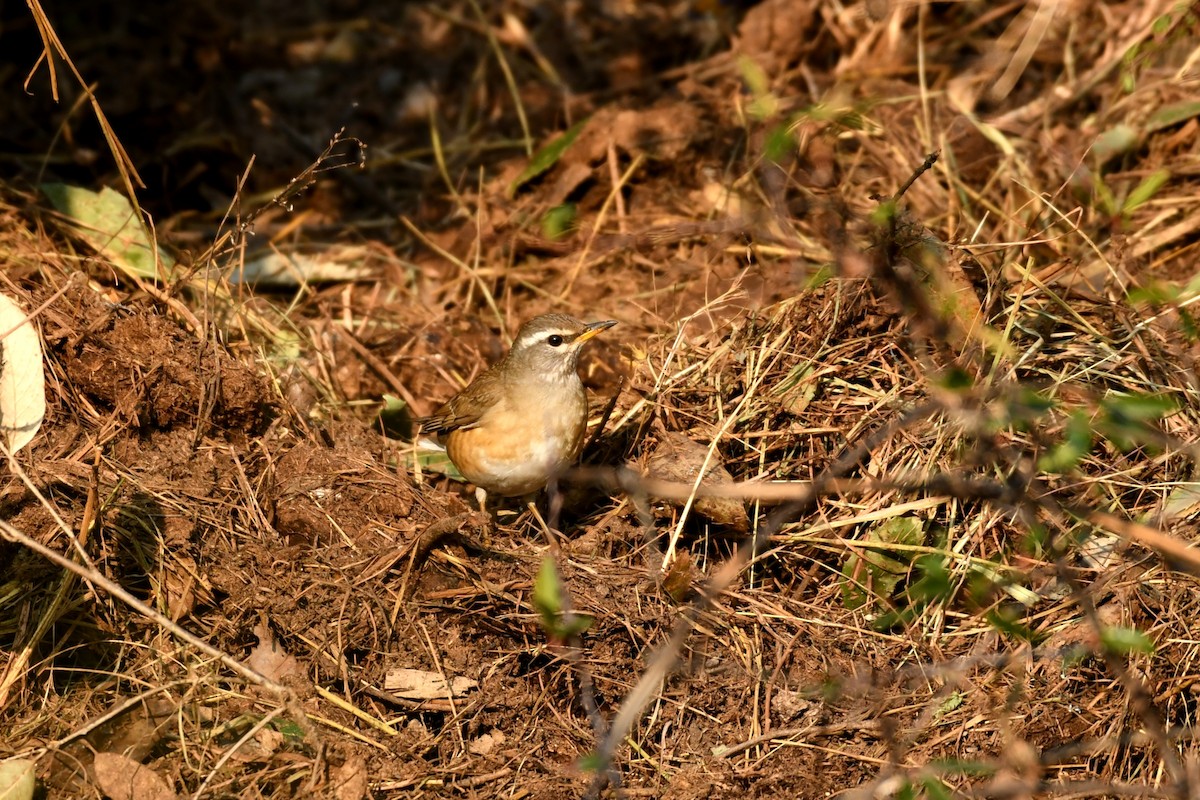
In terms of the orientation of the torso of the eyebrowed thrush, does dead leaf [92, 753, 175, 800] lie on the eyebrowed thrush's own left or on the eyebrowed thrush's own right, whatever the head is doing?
on the eyebrowed thrush's own right

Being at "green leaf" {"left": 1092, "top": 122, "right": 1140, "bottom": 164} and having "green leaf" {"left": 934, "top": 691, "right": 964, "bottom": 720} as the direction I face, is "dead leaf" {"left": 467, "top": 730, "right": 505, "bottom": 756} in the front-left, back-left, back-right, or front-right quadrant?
front-right

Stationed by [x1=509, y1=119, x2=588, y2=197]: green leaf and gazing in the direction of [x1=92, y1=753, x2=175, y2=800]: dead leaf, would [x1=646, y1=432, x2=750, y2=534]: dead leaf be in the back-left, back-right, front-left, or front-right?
front-left

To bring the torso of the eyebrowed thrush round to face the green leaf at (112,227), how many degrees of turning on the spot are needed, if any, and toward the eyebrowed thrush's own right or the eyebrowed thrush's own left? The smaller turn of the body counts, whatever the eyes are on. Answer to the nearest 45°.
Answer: approximately 180°

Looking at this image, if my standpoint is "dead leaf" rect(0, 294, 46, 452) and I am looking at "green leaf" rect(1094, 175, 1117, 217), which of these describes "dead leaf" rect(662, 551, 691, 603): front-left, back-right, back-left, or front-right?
front-right

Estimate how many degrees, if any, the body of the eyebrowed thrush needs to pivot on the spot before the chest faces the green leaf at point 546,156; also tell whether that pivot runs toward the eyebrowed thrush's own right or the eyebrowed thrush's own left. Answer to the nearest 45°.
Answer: approximately 135° to the eyebrowed thrush's own left

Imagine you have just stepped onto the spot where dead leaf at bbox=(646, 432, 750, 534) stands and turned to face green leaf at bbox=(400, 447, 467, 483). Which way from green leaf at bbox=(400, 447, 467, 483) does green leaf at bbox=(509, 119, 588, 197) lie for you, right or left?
right

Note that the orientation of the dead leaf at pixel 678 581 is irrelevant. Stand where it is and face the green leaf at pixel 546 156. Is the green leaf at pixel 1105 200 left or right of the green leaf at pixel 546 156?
right

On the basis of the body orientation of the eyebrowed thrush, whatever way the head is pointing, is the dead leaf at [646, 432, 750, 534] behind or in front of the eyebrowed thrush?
in front

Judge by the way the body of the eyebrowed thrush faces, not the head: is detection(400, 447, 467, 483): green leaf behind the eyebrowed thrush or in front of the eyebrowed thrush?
behind

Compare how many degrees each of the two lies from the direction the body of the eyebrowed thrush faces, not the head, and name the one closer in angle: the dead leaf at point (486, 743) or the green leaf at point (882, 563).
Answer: the green leaf

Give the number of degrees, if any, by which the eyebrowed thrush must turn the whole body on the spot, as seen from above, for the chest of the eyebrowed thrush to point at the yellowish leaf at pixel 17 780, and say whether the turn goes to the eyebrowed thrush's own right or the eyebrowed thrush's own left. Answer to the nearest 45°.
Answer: approximately 90° to the eyebrowed thrush's own right

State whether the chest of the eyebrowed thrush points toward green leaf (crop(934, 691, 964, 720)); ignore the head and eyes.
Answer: yes

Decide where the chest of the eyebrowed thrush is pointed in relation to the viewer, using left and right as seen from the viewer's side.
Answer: facing the viewer and to the right of the viewer
